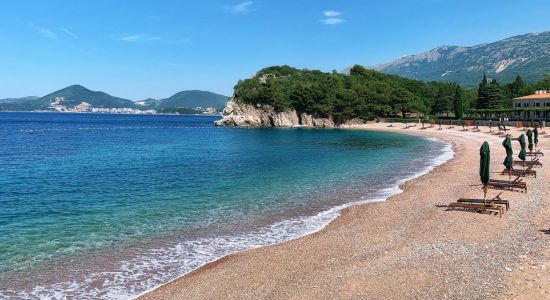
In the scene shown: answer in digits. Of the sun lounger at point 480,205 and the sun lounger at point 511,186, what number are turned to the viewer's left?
2

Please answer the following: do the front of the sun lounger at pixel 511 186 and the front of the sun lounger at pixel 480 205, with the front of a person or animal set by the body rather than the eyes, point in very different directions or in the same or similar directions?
same or similar directions

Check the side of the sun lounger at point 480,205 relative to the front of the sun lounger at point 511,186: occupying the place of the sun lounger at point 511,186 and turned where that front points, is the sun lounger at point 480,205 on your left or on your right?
on your left

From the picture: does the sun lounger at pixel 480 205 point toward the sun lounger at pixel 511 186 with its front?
no

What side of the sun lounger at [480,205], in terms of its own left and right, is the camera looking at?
left

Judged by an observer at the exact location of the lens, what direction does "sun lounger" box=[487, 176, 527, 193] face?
facing to the left of the viewer
